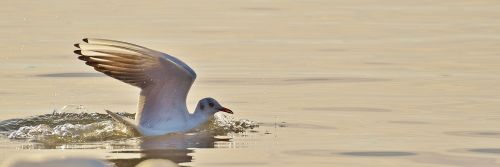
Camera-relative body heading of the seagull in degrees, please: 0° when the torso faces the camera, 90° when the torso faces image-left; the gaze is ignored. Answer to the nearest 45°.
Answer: approximately 270°
